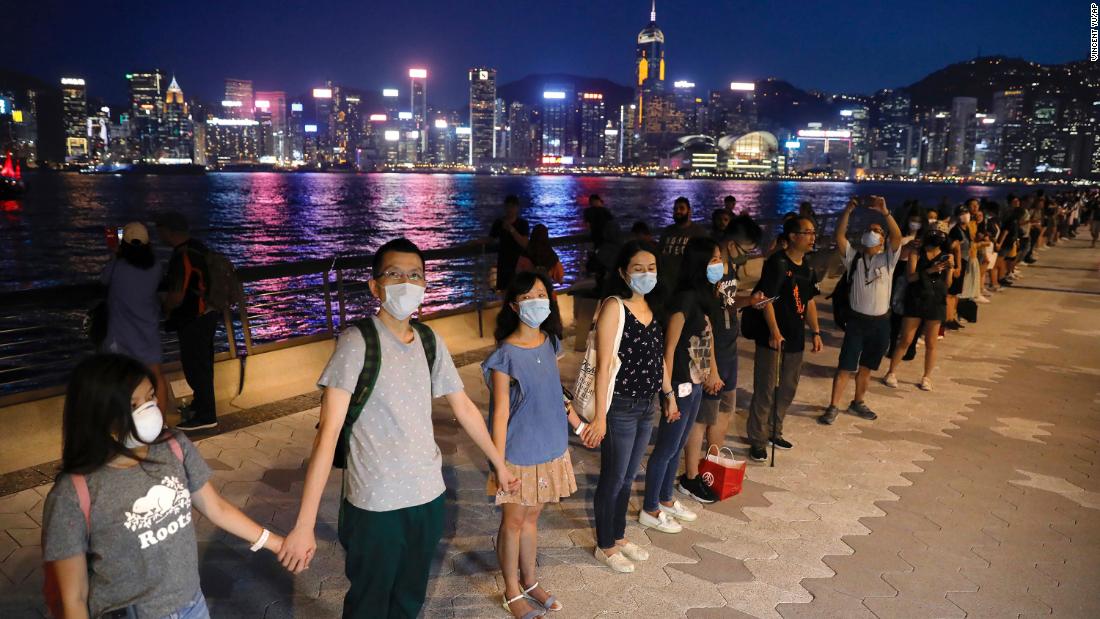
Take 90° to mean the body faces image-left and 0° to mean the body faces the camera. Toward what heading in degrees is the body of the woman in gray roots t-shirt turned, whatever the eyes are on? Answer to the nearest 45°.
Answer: approximately 315°

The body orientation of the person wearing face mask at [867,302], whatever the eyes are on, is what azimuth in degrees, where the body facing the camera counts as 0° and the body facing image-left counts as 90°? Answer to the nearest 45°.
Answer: approximately 0°

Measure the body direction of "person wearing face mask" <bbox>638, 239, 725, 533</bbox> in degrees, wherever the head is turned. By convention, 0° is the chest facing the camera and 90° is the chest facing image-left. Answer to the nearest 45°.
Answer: approximately 315°

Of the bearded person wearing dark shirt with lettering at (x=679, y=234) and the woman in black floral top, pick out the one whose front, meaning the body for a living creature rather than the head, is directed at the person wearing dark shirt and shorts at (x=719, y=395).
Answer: the bearded person wearing dark shirt with lettering at (x=679, y=234)

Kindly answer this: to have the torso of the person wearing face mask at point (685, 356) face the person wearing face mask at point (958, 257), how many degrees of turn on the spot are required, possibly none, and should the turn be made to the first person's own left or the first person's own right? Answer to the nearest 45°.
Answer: approximately 90° to the first person's own left

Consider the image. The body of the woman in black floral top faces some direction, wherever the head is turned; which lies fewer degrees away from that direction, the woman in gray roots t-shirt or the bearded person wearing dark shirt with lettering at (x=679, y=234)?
the woman in gray roots t-shirt

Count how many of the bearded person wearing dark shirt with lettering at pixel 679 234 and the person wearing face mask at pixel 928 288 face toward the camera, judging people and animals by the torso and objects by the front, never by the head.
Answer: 2
